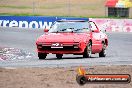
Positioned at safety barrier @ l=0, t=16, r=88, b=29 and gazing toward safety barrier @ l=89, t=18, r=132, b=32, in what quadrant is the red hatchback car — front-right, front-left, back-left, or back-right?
front-right

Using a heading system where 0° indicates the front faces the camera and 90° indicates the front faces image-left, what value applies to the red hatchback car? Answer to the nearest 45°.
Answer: approximately 0°

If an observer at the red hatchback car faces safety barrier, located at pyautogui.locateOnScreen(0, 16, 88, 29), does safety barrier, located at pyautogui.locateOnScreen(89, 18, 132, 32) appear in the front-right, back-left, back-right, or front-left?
front-right

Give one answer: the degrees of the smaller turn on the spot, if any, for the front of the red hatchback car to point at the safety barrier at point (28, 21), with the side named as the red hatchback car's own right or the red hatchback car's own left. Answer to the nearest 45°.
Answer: approximately 180°

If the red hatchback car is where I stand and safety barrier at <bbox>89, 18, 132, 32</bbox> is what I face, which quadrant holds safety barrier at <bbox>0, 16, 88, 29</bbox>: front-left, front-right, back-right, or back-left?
front-left

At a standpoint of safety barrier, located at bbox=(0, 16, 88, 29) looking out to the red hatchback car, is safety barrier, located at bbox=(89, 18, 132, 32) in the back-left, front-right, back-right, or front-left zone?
front-left

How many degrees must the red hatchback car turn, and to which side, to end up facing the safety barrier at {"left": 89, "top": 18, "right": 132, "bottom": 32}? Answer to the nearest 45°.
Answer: approximately 180°
